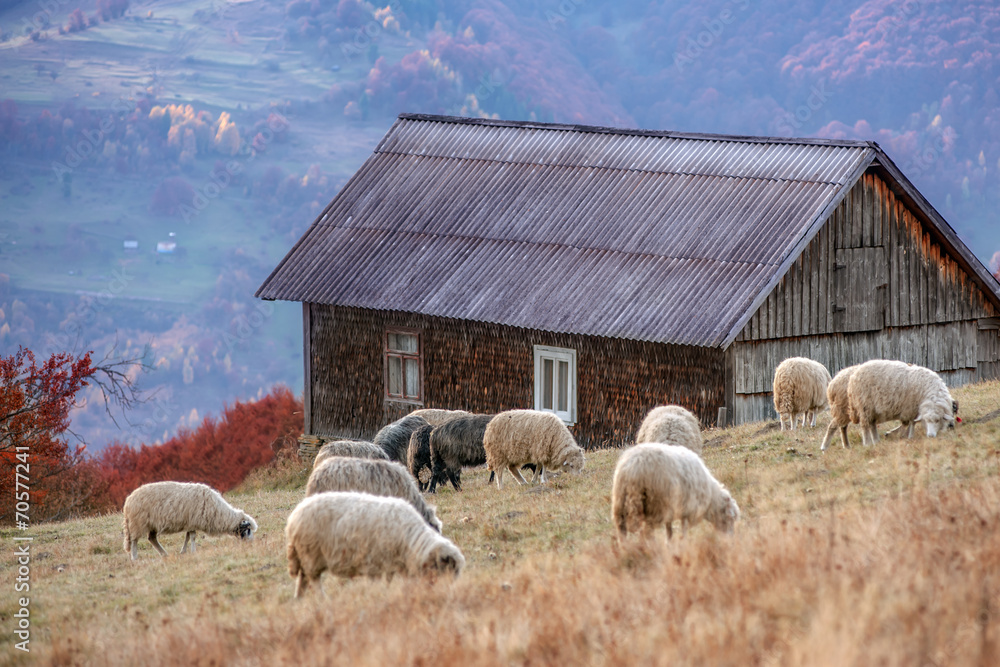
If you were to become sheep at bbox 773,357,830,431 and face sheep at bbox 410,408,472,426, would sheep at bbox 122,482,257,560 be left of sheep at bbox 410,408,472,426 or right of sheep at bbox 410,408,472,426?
left

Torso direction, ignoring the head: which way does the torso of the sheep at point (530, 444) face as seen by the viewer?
to the viewer's right

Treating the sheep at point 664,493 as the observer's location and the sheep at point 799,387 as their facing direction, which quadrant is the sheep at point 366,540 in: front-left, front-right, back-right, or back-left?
back-left

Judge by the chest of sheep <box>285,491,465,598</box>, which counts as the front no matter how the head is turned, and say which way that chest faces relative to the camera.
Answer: to the viewer's right

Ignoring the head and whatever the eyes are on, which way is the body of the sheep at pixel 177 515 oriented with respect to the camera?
to the viewer's right
